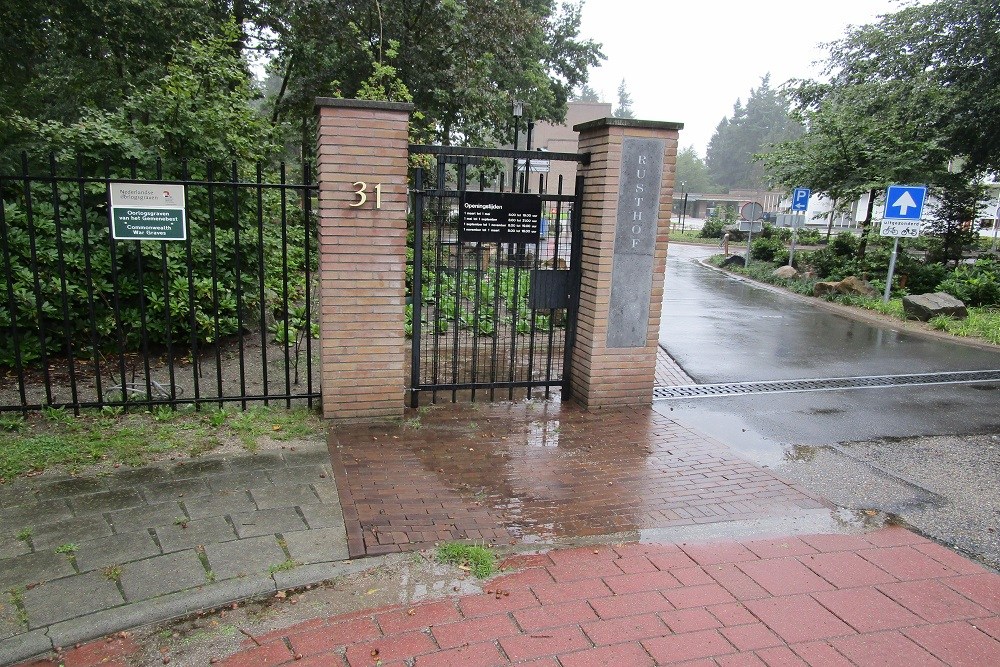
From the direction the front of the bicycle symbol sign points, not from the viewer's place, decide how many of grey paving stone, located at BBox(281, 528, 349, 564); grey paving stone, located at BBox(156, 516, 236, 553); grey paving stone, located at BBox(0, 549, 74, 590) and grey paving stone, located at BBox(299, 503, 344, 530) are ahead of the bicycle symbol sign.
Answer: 4

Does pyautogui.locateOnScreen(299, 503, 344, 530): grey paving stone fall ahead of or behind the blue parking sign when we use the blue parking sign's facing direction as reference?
ahead

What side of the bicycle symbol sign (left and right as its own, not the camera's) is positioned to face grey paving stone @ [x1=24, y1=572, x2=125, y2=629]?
front

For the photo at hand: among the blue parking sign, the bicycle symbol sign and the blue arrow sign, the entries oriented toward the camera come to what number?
3

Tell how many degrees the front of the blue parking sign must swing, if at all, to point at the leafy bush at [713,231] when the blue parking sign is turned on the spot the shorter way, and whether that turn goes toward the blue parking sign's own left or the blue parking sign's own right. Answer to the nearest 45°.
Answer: approximately 180°

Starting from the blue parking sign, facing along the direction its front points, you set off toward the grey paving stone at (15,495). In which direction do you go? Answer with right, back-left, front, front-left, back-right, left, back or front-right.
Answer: front

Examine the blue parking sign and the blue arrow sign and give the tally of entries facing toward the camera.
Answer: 2

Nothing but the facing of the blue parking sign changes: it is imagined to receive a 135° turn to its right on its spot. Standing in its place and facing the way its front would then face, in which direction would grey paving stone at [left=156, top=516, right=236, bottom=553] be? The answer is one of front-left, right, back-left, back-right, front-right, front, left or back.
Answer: back-left

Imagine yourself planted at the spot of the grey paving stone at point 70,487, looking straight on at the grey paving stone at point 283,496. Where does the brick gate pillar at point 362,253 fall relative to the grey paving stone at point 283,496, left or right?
left

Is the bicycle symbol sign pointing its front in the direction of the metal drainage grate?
yes

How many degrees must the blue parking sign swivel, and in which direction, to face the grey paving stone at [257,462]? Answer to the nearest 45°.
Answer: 0° — it already faces it

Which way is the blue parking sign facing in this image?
toward the camera

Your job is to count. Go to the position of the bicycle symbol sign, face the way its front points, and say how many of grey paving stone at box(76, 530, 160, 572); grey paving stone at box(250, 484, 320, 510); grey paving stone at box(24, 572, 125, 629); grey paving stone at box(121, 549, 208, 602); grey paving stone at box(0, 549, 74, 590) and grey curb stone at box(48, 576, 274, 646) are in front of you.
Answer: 6

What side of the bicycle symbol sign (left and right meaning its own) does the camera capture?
front

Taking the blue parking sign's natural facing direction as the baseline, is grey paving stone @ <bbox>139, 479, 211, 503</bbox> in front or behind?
in front

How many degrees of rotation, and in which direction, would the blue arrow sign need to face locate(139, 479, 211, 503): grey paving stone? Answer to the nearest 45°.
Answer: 0° — it already faces it
